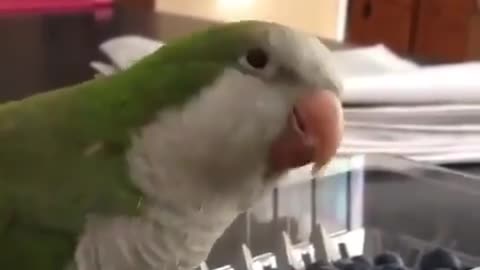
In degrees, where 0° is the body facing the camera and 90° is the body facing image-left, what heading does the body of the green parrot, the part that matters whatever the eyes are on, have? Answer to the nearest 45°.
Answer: approximately 270°

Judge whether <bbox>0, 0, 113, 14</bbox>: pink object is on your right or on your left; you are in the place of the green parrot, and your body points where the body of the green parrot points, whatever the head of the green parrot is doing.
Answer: on your left
